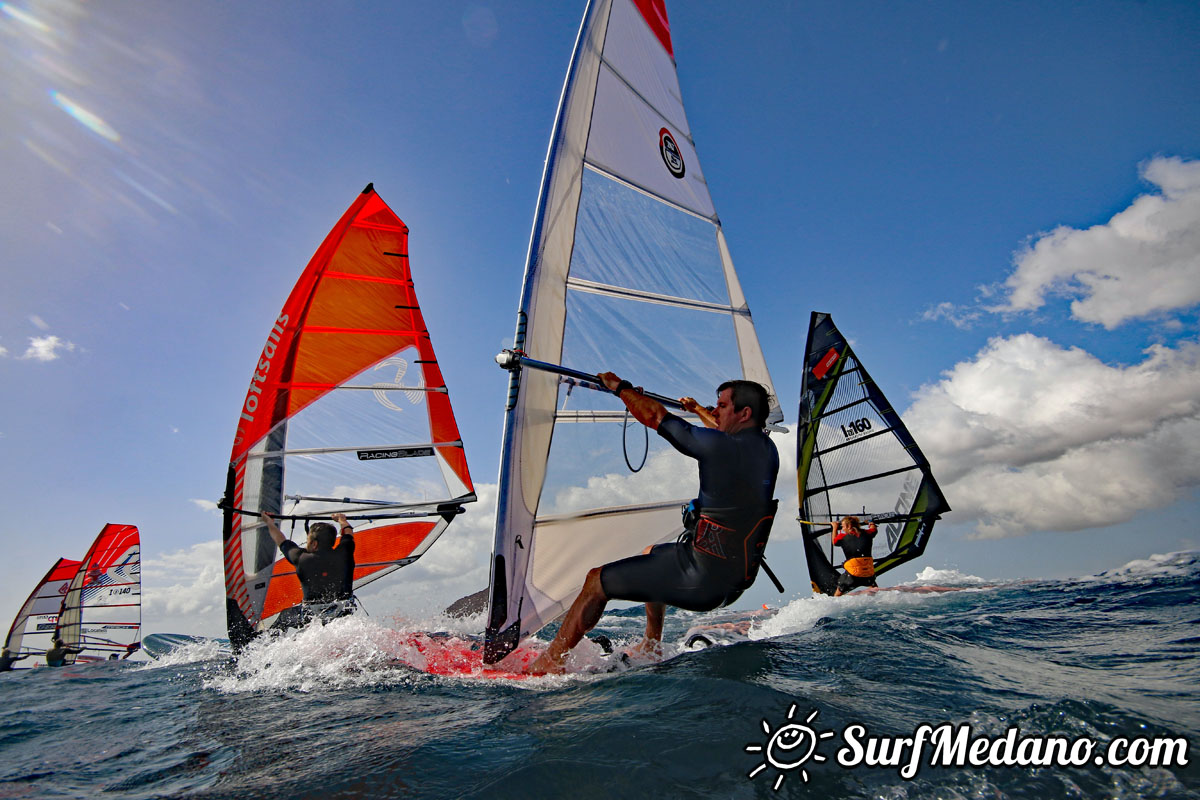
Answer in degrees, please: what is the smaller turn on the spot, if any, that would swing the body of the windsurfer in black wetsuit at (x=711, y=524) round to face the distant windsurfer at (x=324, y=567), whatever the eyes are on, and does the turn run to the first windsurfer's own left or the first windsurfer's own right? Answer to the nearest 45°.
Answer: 0° — they already face them

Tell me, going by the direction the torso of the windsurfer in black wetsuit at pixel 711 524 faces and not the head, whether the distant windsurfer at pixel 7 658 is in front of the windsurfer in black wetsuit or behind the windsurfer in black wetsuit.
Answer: in front

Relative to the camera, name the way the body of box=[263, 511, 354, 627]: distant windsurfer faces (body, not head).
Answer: away from the camera

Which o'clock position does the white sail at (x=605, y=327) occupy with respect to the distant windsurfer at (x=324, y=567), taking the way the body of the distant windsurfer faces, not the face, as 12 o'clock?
The white sail is roughly at 5 o'clock from the distant windsurfer.

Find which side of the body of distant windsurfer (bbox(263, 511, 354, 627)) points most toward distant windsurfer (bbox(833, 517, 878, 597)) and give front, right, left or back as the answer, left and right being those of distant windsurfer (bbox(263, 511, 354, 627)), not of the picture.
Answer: right

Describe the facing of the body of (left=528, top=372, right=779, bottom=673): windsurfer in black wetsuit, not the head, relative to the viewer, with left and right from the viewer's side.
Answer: facing away from the viewer and to the left of the viewer

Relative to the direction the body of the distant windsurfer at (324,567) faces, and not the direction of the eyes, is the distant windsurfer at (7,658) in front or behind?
in front

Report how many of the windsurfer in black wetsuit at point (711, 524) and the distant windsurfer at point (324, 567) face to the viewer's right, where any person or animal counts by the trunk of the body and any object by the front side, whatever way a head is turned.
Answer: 0
